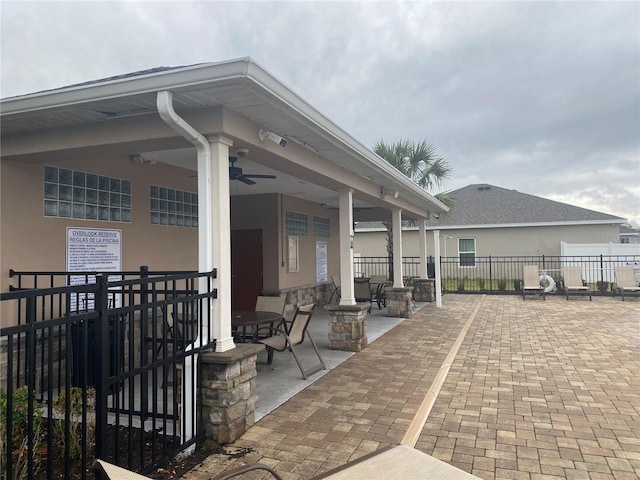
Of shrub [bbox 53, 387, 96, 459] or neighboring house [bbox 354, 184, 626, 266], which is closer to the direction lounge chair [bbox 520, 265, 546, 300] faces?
the shrub

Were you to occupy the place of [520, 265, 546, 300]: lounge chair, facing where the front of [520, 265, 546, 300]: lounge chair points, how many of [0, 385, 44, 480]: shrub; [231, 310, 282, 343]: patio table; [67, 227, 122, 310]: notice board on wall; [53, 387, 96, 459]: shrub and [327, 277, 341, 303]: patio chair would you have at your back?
0

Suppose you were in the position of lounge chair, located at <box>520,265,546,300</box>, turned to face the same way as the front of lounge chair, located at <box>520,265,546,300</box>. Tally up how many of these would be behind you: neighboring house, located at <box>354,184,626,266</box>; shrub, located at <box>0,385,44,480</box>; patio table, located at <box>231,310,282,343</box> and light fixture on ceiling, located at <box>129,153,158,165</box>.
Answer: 1

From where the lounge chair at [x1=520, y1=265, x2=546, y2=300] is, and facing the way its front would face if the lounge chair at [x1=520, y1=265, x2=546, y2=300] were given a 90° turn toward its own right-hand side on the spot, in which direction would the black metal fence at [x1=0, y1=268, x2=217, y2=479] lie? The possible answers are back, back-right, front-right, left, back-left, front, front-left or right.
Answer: left

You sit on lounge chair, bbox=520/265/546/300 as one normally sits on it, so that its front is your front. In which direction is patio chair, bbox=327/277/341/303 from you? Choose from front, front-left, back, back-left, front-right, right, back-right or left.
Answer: front-right

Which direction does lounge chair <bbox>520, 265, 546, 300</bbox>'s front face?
toward the camera

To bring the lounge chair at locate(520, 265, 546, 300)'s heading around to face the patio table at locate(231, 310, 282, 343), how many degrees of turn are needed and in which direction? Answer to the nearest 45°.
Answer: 0° — it already faces it

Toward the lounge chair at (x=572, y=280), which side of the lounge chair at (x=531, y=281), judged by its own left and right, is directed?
left

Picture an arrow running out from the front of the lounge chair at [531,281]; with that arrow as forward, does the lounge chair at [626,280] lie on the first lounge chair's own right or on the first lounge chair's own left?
on the first lounge chair's own left

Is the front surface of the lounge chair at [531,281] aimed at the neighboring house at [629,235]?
no

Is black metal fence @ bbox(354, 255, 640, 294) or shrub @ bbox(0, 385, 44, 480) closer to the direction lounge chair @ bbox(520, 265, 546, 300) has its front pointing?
the shrub

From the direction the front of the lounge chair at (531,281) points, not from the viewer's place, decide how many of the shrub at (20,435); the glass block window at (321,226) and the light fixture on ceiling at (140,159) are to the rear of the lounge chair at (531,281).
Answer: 0

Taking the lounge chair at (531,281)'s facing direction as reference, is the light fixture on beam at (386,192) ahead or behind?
ahead

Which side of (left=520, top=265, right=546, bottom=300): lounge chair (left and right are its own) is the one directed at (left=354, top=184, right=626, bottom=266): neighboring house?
back

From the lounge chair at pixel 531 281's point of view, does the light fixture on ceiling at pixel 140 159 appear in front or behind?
in front
